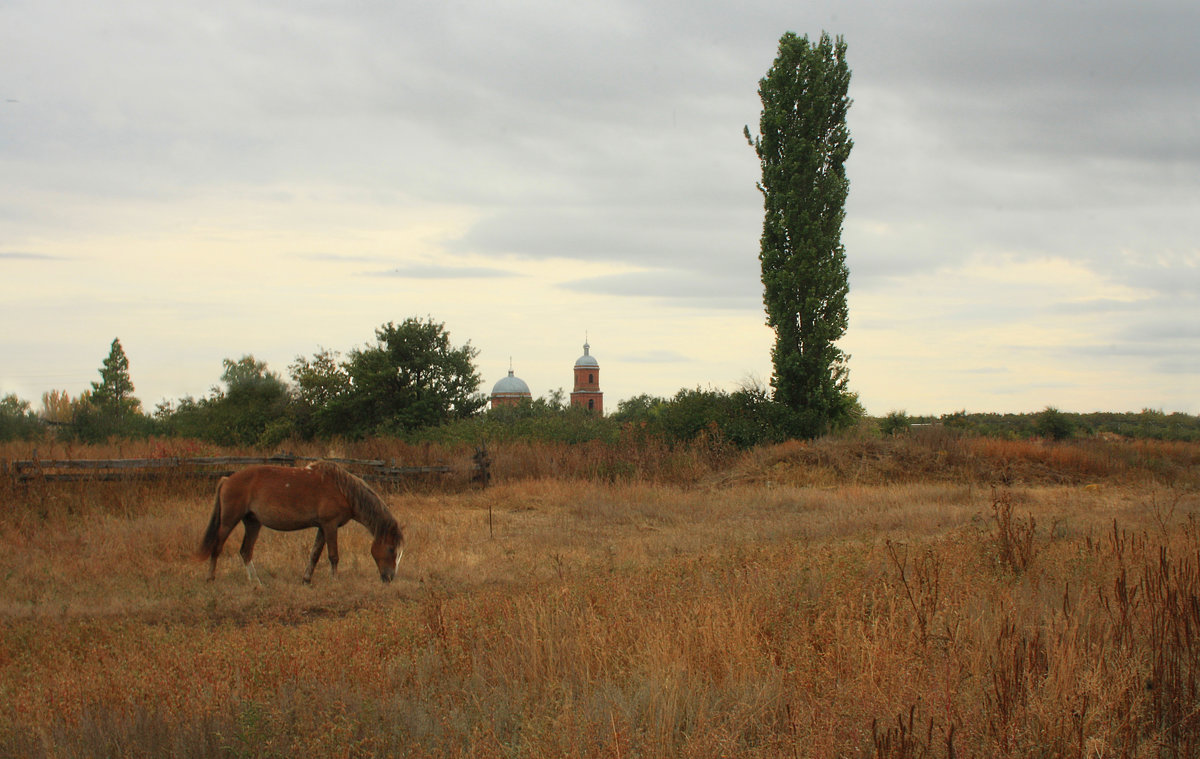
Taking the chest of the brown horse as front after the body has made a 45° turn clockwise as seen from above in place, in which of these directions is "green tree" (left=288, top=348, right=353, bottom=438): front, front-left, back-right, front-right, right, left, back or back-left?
back-left

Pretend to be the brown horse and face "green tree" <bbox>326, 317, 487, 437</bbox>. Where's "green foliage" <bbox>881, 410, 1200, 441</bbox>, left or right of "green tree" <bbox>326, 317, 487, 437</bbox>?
right

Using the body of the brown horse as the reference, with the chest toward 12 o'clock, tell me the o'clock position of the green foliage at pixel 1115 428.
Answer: The green foliage is roughly at 11 o'clock from the brown horse.

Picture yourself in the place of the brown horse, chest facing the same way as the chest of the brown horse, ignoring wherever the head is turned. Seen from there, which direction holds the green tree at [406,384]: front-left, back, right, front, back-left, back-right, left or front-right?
left

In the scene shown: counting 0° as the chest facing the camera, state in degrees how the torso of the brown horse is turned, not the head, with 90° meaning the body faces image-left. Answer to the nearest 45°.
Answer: approximately 270°

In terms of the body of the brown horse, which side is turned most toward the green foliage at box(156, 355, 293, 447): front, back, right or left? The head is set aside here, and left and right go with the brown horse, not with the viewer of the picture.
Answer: left

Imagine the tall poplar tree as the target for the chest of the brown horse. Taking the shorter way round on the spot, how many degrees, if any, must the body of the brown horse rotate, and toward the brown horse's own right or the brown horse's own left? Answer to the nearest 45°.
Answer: approximately 45° to the brown horse's own left
